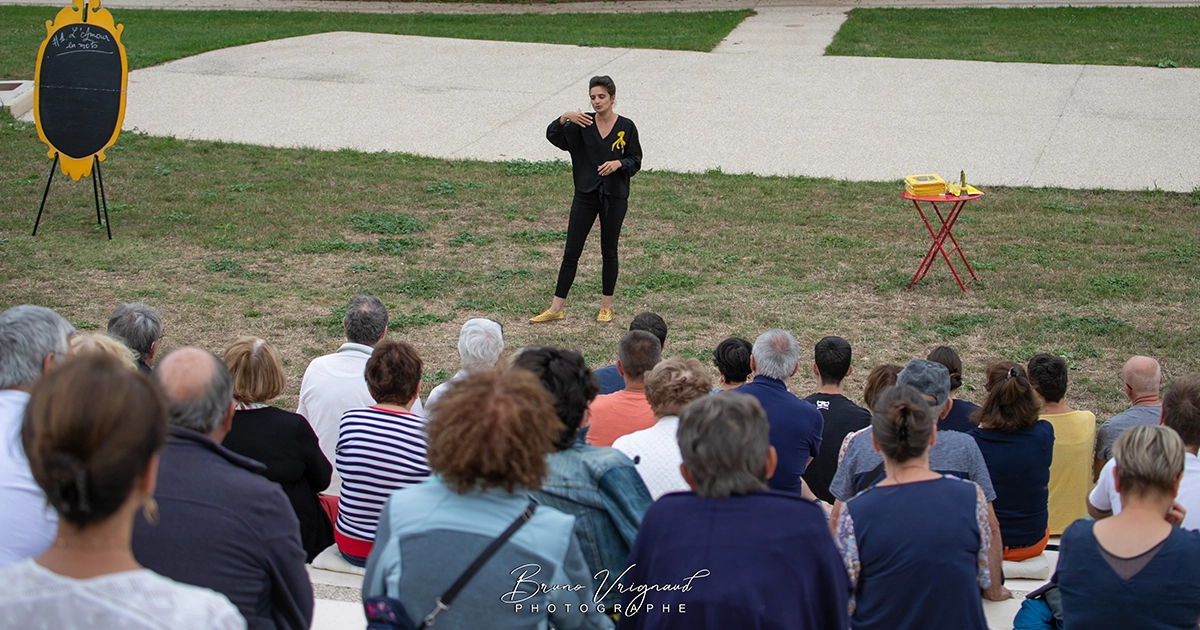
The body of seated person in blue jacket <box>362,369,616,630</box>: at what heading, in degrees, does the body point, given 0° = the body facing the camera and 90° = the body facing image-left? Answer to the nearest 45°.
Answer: approximately 180°

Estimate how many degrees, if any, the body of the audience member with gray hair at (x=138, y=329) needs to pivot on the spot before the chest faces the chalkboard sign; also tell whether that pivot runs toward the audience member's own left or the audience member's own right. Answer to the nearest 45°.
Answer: approximately 45° to the audience member's own left

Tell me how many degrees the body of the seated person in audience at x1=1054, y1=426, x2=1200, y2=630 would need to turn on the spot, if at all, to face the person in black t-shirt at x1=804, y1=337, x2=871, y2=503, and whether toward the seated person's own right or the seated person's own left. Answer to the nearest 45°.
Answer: approximately 45° to the seated person's own left

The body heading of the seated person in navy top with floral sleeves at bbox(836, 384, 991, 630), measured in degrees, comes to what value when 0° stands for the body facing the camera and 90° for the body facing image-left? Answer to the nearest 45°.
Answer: approximately 180°

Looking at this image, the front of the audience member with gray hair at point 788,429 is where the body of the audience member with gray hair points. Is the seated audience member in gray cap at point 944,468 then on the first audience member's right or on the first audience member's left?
on the first audience member's right

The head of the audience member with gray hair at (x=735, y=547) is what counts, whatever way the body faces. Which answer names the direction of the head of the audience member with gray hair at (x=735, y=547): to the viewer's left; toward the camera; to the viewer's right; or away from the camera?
away from the camera

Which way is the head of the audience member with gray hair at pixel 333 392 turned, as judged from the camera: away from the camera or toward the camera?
away from the camera

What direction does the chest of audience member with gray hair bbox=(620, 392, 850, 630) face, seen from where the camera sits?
away from the camera

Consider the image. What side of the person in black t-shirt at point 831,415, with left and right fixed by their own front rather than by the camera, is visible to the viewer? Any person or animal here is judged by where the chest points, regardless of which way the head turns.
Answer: back

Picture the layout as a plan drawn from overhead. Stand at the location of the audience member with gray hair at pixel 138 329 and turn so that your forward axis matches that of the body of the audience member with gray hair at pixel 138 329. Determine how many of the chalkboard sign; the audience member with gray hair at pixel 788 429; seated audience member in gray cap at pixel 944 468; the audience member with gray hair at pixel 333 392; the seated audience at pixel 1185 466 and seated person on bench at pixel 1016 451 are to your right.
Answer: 5

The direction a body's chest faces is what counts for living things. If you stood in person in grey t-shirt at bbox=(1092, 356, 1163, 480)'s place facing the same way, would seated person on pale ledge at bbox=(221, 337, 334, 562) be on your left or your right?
on your left

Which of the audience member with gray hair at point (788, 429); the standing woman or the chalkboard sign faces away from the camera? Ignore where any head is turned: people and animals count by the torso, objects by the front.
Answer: the audience member with gray hair

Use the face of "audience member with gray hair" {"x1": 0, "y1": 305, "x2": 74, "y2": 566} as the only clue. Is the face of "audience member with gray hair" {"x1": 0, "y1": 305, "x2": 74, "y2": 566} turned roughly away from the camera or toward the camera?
away from the camera

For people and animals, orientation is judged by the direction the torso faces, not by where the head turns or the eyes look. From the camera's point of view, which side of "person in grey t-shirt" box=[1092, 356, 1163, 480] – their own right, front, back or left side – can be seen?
back

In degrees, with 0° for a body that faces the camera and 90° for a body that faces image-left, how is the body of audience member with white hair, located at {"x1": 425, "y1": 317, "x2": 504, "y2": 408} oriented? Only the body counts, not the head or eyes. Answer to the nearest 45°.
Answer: approximately 180°
